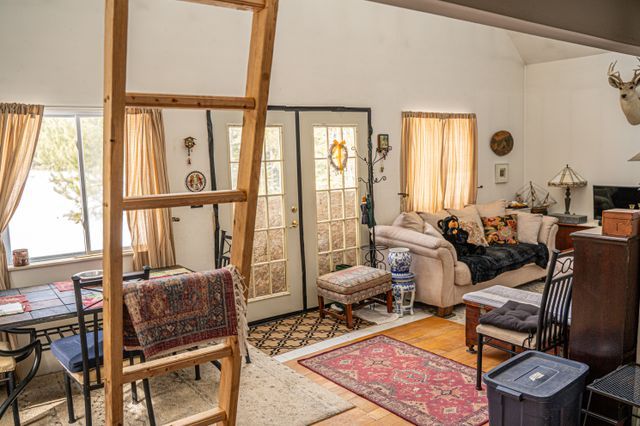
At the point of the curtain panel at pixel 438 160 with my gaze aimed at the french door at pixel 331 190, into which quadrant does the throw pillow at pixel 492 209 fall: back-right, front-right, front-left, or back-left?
back-left

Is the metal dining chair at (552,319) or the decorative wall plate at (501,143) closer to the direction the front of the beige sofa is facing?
the metal dining chair

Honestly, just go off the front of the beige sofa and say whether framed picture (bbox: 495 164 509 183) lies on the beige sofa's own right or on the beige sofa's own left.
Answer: on the beige sofa's own left

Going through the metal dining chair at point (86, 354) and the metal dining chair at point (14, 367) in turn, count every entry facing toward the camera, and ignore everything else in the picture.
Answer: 0

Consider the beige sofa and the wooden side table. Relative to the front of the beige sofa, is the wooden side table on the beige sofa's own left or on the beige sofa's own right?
on the beige sofa's own left

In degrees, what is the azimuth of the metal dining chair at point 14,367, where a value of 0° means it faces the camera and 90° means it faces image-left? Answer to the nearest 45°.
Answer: approximately 135°

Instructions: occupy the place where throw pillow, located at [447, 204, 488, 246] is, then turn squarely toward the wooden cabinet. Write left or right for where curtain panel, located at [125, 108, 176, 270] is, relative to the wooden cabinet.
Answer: right

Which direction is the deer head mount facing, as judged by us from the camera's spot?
facing the viewer and to the left of the viewer

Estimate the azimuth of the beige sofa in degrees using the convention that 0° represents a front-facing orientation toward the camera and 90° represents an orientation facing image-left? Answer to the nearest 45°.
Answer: approximately 315°
